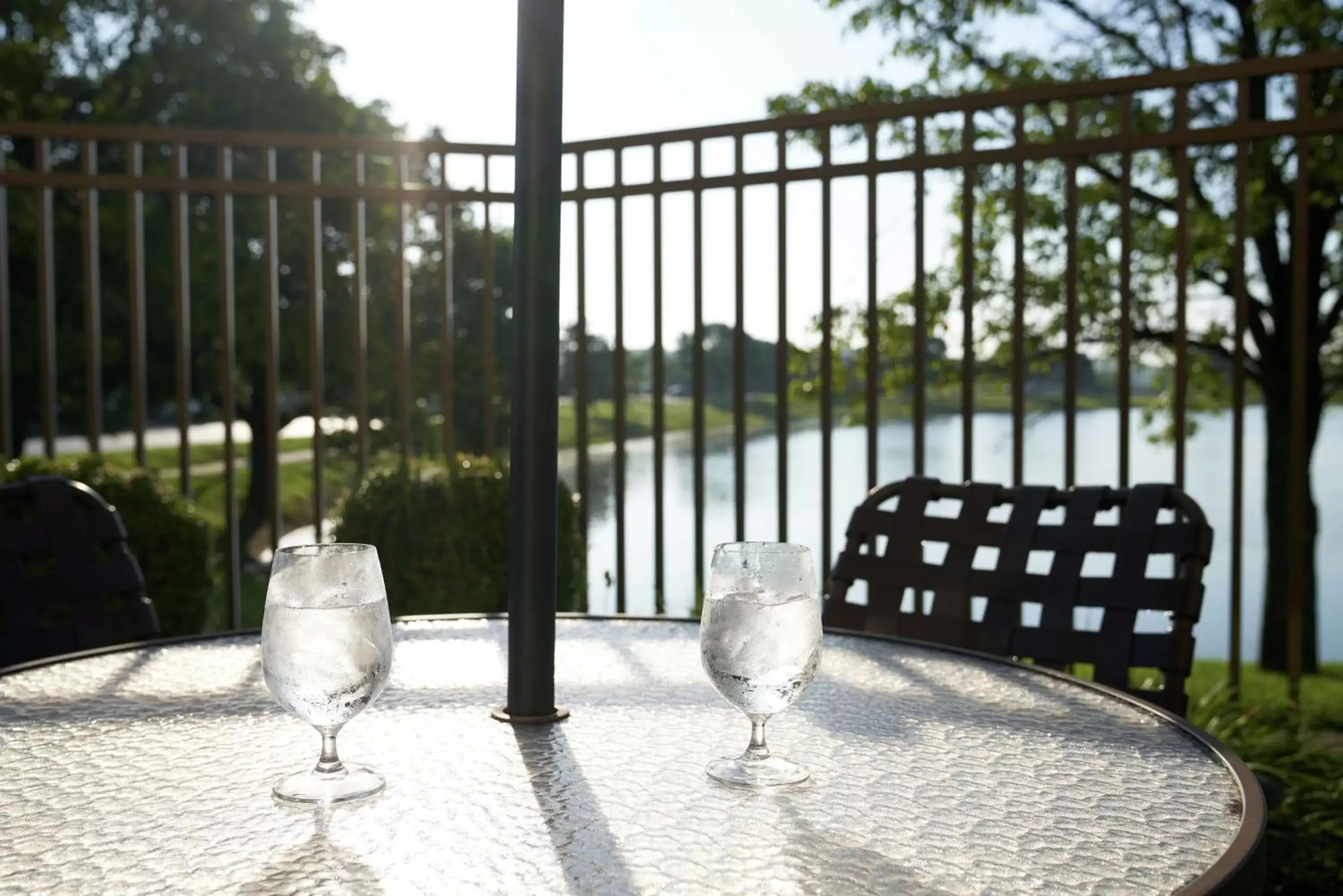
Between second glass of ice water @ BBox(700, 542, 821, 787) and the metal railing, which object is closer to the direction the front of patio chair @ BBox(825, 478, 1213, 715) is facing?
the second glass of ice water

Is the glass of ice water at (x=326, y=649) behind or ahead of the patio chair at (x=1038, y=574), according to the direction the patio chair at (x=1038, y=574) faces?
ahead

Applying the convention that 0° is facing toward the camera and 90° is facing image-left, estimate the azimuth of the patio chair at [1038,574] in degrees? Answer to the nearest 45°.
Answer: approximately 45°

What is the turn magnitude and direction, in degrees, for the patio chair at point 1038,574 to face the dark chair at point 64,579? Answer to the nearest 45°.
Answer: approximately 45° to its right

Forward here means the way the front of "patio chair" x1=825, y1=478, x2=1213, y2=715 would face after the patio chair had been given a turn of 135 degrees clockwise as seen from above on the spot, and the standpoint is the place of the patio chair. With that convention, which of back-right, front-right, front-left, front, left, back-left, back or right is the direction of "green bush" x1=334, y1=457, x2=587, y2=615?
front-left

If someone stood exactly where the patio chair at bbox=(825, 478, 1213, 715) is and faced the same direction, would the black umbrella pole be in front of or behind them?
in front

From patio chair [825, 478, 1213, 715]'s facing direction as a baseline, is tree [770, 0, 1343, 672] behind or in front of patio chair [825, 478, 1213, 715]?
behind
